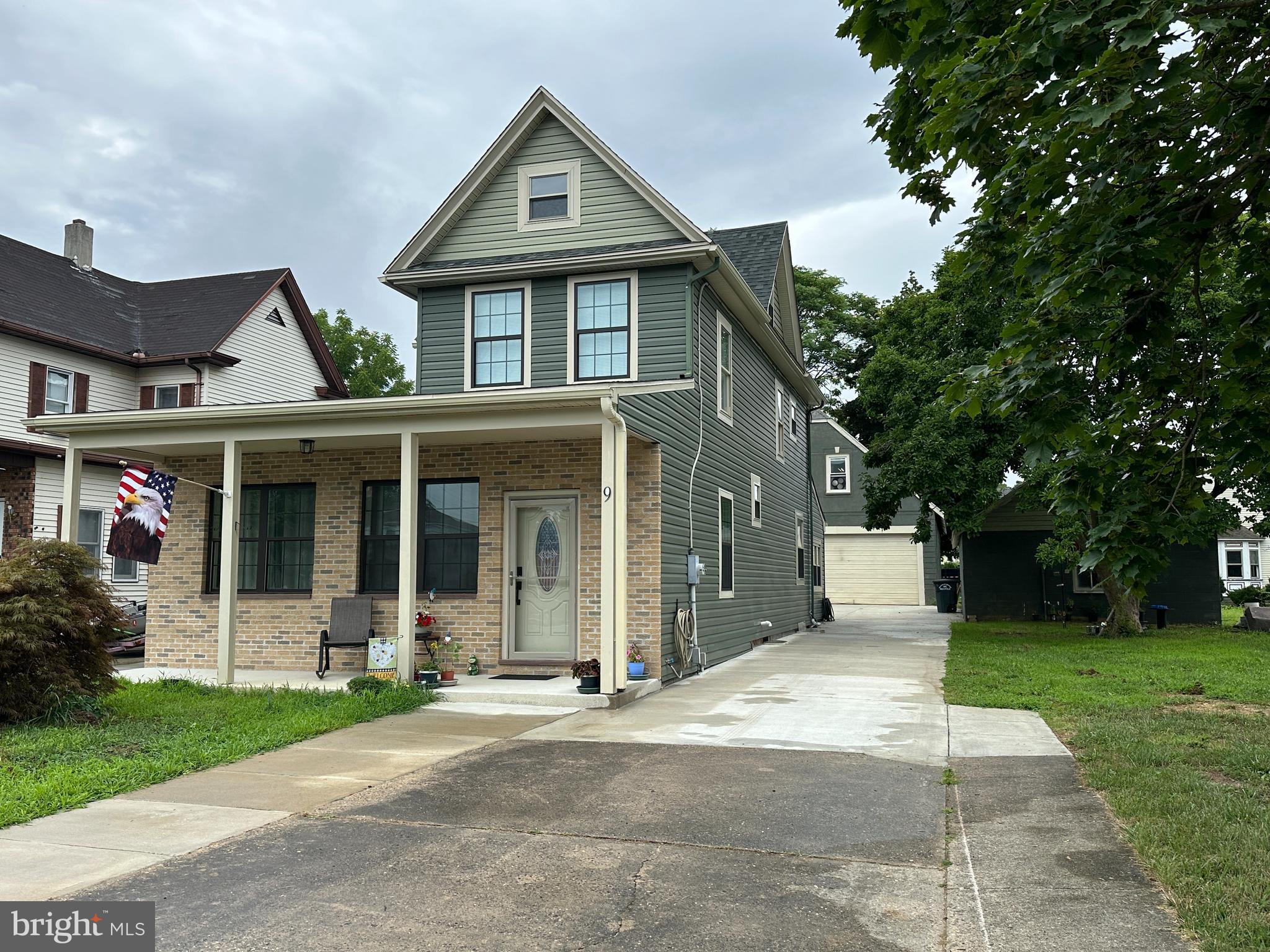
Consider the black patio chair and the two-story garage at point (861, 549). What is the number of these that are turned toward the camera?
2

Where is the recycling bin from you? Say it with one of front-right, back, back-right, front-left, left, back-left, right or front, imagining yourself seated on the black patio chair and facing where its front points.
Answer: back-left

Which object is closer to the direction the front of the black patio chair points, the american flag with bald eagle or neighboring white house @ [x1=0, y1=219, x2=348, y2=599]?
the american flag with bald eagle

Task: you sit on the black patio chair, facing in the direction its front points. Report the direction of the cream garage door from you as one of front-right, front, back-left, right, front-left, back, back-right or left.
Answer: back-left

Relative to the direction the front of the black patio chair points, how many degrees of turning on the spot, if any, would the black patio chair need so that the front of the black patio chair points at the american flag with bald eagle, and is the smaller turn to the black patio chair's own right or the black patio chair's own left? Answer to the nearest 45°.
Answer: approximately 45° to the black patio chair's own right

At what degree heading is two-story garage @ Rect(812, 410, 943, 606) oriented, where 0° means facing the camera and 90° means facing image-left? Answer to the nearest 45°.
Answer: approximately 0°

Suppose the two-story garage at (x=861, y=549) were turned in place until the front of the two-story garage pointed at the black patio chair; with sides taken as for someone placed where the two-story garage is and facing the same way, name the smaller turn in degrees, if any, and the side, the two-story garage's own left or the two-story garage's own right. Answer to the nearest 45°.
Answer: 0° — it already faces it

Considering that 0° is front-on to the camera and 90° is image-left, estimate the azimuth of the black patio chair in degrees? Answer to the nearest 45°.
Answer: approximately 0°
